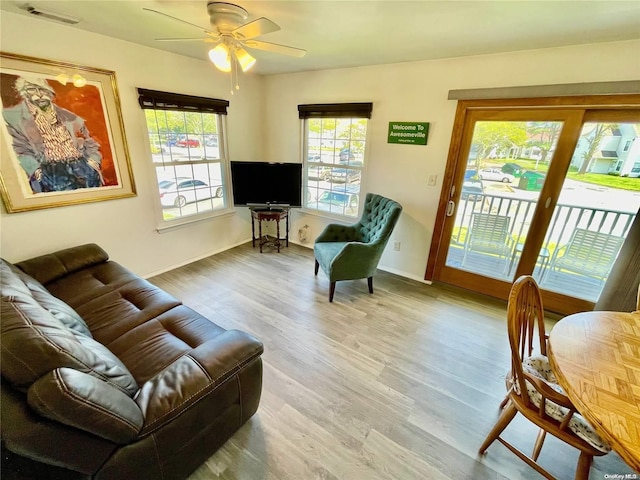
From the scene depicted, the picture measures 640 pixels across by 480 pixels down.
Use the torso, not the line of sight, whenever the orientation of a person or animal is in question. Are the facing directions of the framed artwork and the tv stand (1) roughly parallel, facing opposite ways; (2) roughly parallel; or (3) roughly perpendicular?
roughly perpendicular

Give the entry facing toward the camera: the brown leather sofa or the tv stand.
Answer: the tv stand

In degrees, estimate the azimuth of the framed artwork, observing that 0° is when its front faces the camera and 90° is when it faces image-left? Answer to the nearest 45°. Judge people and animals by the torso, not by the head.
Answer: approximately 315°

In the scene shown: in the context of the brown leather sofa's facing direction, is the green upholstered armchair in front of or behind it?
in front

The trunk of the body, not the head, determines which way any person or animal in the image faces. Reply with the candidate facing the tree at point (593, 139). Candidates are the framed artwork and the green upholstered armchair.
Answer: the framed artwork

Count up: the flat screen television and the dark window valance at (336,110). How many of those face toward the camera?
2

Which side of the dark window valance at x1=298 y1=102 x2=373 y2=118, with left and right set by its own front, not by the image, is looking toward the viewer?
front

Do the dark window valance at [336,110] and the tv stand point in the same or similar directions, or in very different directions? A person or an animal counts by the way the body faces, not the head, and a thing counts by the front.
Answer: same or similar directions

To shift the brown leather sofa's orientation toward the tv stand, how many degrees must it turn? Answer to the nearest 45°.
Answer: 0° — it already faces it

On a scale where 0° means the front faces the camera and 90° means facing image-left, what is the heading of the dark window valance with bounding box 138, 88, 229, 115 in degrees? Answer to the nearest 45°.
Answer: approximately 315°

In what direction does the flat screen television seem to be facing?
toward the camera

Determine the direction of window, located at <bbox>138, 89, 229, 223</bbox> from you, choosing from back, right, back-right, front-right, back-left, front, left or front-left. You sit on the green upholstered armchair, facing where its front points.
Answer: front-right

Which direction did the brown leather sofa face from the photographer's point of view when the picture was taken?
facing away from the viewer and to the right of the viewer

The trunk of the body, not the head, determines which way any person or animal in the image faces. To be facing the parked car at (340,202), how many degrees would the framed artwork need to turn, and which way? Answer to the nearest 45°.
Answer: approximately 45° to its left
